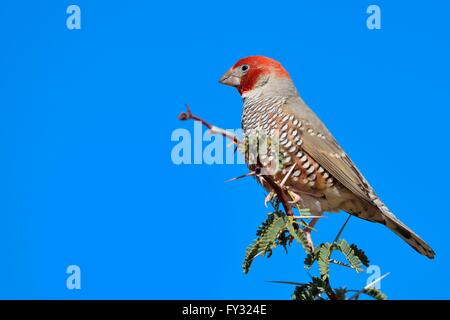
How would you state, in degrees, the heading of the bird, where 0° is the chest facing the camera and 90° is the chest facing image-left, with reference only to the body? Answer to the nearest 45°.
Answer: approximately 90°

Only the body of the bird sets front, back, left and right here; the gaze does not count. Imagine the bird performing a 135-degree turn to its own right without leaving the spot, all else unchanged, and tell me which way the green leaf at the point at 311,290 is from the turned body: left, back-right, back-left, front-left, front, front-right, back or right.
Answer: back-right

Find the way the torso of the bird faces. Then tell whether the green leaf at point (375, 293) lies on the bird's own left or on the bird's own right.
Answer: on the bird's own left
